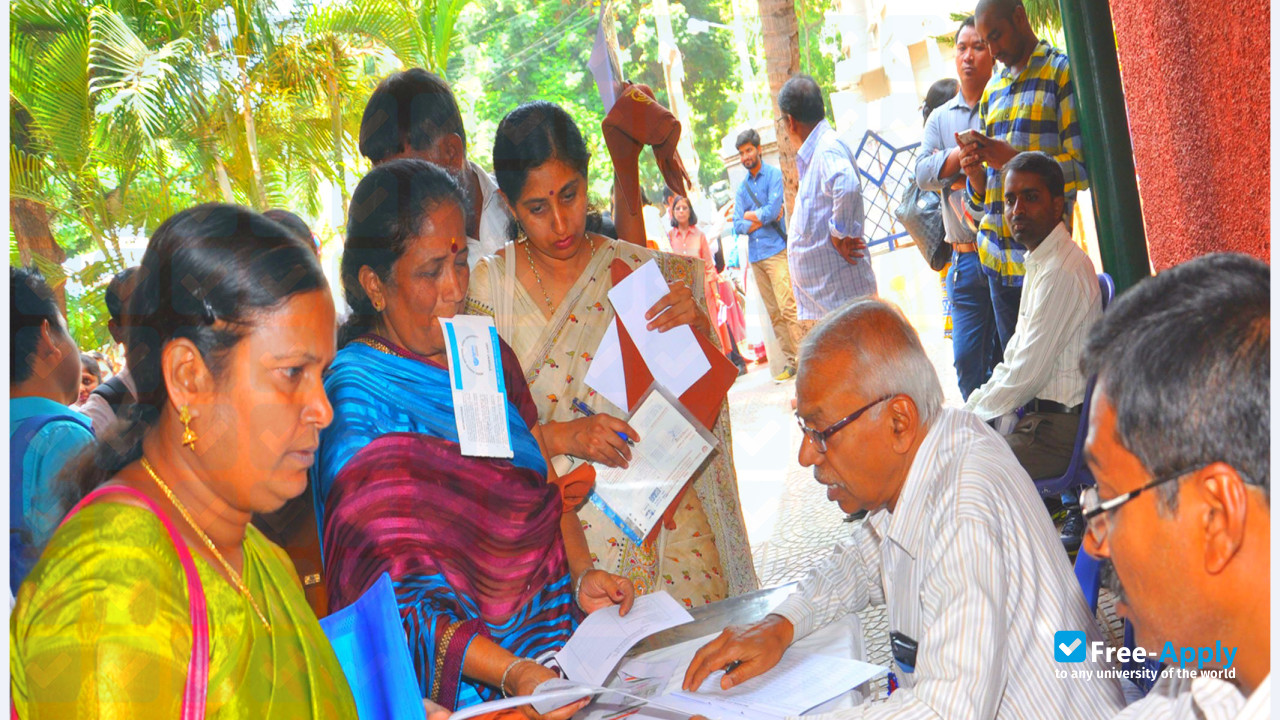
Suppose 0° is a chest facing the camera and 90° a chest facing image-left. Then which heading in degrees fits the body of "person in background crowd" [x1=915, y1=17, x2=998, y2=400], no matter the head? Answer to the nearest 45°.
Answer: approximately 0°

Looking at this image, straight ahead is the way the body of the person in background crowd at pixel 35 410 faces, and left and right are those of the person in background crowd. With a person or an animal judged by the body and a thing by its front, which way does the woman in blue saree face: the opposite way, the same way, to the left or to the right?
to the right

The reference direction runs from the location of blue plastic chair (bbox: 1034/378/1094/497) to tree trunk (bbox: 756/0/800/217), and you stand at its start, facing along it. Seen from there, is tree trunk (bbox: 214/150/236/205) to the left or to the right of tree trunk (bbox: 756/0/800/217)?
left

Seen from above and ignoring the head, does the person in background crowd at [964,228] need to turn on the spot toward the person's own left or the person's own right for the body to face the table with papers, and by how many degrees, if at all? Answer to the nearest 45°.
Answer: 0° — they already face it

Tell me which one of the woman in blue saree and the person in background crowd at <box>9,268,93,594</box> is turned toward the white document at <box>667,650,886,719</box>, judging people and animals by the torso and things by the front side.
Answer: the woman in blue saree

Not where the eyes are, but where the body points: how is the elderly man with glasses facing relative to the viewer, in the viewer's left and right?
facing to the left of the viewer

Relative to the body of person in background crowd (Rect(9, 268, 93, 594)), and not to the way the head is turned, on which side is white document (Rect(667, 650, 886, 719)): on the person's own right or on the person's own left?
on the person's own right

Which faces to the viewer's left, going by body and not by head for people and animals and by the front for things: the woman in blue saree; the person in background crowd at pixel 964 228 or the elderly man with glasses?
the elderly man with glasses

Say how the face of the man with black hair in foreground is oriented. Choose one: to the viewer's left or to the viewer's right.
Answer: to the viewer's left

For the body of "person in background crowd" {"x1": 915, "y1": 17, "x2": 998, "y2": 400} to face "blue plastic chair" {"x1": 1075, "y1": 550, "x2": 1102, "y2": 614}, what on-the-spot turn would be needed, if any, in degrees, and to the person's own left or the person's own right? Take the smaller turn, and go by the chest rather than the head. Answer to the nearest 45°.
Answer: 0° — they already face it

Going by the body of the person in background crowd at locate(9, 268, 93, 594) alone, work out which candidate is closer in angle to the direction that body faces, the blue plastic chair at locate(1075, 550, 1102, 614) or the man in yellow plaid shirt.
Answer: the man in yellow plaid shirt

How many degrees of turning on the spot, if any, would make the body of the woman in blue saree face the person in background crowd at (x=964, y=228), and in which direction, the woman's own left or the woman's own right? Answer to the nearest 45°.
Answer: approximately 90° to the woman's own left

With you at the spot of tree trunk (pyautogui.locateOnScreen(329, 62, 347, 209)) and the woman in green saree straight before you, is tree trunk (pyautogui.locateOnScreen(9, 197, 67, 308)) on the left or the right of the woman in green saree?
right
